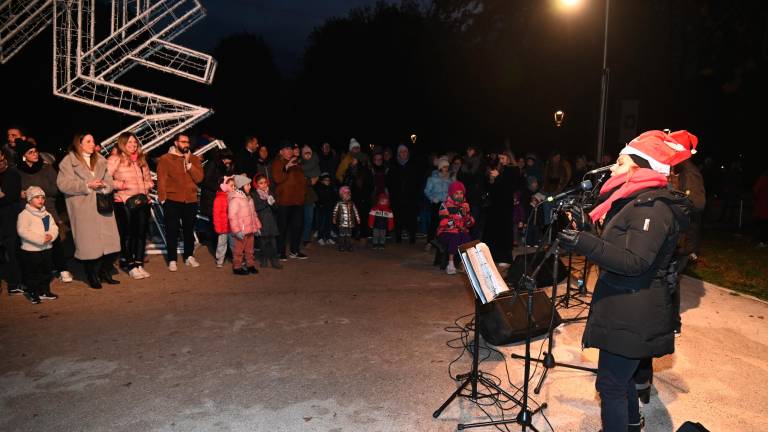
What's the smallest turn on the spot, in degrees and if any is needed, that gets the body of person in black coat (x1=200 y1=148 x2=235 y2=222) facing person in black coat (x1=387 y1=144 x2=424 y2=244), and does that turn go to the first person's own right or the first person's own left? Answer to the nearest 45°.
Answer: approximately 45° to the first person's own left

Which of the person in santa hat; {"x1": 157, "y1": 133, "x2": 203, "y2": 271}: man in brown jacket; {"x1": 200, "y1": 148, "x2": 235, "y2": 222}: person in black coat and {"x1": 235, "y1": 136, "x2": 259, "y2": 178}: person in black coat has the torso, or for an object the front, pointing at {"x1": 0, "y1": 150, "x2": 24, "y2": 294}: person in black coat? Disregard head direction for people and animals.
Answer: the person in santa hat

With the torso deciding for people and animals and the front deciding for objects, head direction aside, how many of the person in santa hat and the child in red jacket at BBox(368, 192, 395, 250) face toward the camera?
1

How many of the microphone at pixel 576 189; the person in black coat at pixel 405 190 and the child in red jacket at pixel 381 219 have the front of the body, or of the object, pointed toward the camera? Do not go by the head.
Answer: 2
